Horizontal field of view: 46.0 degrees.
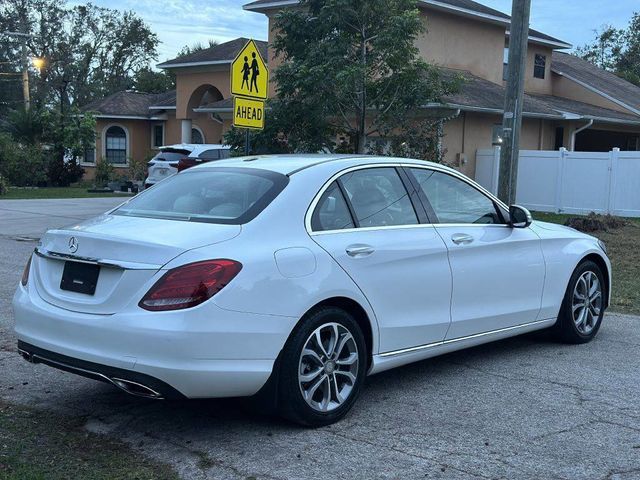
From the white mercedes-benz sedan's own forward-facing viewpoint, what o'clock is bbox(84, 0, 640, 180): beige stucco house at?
The beige stucco house is roughly at 11 o'clock from the white mercedes-benz sedan.

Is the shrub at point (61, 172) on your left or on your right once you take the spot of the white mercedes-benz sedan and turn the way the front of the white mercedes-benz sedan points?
on your left

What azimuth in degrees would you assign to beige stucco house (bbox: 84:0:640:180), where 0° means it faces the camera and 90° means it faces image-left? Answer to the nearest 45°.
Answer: approximately 45°

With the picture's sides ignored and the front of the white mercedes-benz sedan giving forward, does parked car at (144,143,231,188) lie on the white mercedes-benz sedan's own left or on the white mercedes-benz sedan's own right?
on the white mercedes-benz sedan's own left

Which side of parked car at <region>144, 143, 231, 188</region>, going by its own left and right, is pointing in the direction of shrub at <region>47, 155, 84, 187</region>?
left

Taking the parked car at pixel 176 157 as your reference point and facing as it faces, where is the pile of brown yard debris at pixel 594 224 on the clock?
The pile of brown yard debris is roughly at 3 o'clock from the parked car.

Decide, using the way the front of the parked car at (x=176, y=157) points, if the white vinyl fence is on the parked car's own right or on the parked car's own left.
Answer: on the parked car's own right

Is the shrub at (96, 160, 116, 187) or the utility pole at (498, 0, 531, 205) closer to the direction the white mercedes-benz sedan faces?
the utility pole

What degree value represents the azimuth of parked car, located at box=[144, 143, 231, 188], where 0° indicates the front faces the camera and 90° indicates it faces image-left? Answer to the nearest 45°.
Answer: approximately 225°

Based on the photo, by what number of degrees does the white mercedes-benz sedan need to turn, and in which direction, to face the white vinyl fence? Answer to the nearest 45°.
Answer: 0° — it already faces it

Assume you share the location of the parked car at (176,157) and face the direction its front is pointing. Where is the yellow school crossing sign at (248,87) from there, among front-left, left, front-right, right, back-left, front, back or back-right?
back-right

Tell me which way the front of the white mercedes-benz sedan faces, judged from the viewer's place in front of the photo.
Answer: facing away from the viewer and to the right of the viewer

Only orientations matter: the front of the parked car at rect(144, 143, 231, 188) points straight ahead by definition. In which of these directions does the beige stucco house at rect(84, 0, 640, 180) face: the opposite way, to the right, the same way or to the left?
the opposite way

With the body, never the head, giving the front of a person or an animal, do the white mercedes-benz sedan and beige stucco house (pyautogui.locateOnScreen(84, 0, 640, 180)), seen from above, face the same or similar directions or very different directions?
very different directions

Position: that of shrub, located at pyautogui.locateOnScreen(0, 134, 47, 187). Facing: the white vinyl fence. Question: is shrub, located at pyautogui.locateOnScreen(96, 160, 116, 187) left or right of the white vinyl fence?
left
